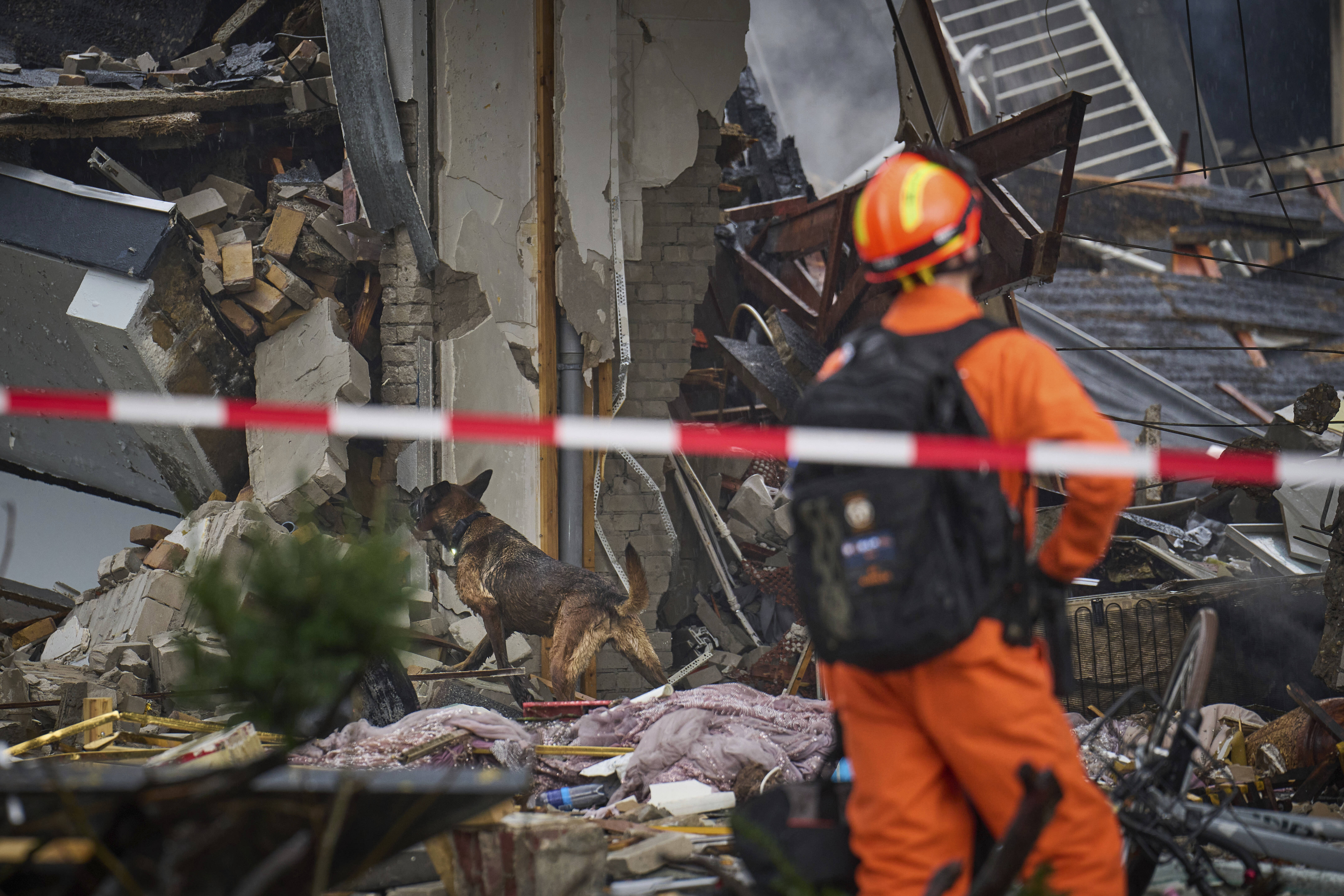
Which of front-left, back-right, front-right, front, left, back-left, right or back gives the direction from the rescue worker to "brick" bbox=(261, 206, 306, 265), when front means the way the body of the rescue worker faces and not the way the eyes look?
front-left

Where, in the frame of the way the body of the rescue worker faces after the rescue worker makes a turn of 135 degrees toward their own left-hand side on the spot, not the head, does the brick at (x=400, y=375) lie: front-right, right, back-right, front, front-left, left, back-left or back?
right

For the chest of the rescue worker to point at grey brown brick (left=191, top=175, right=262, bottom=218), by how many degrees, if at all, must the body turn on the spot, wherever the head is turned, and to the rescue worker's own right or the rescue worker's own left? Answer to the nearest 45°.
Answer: approximately 45° to the rescue worker's own left

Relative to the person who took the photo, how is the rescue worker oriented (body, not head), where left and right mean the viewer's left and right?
facing away from the viewer

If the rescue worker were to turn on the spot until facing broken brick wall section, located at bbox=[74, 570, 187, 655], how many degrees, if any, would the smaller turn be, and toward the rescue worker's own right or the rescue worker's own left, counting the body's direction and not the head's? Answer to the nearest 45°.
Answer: approximately 45° to the rescue worker's own left

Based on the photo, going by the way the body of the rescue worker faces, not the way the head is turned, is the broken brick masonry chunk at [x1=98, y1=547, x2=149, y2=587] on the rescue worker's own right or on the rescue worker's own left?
on the rescue worker's own left

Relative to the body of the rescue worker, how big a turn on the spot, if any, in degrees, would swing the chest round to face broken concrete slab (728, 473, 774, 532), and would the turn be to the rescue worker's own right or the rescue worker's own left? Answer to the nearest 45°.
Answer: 0° — they already face it

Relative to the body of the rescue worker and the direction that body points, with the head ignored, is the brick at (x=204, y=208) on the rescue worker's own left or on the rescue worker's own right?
on the rescue worker's own left

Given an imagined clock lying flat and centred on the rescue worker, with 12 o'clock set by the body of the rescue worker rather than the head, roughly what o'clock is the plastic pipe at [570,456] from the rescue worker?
The plastic pipe is roughly at 11 o'clock from the rescue worker.

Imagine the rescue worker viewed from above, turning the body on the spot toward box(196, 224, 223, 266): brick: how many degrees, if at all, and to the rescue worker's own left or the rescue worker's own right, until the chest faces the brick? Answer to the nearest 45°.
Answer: approximately 45° to the rescue worker's own left

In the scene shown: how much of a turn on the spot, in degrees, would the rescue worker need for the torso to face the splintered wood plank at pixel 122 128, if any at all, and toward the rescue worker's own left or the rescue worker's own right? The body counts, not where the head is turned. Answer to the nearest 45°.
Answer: approximately 45° to the rescue worker's own left
